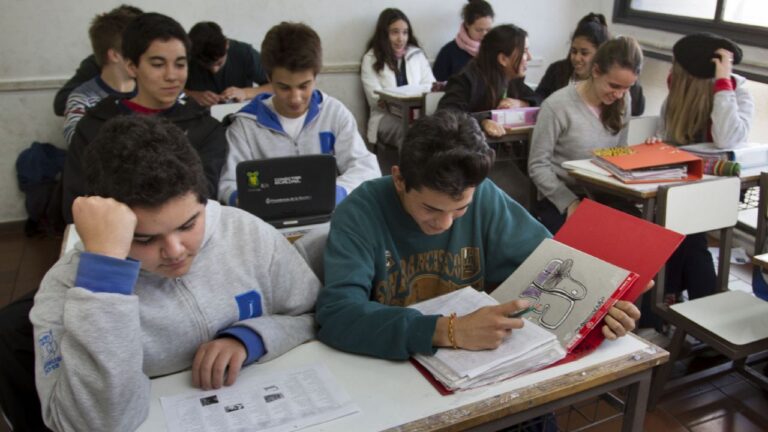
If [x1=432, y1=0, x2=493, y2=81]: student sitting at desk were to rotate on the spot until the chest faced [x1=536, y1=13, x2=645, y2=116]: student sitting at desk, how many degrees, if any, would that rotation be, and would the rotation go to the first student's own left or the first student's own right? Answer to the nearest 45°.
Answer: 0° — they already face them

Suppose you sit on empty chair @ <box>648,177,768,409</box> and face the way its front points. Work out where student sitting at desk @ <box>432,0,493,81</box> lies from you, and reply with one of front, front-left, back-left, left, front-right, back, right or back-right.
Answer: back

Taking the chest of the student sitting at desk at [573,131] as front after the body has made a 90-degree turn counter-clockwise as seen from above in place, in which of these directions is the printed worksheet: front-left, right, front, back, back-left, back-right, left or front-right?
back-right

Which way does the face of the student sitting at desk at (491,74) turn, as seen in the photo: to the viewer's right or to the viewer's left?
to the viewer's right

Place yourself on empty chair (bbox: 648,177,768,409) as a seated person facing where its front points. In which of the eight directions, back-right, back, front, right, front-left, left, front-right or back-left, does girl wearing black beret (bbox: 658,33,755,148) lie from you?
back-left

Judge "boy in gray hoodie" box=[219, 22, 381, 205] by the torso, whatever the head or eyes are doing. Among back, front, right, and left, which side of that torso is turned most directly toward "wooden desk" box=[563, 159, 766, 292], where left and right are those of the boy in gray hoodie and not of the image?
left

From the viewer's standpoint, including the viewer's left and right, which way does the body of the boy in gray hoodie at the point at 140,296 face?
facing the viewer and to the right of the viewer

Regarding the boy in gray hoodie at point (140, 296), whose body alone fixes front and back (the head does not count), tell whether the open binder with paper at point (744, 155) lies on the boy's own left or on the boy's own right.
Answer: on the boy's own left

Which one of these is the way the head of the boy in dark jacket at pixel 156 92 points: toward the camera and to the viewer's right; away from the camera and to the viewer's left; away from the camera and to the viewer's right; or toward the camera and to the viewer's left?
toward the camera and to the viewer's right

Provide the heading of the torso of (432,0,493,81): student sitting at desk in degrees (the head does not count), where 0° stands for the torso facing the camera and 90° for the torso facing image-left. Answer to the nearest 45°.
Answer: approximately 315°

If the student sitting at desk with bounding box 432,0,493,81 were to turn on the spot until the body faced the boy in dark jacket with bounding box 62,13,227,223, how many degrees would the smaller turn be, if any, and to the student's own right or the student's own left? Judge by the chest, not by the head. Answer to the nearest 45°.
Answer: approximately 45° to the student's own right

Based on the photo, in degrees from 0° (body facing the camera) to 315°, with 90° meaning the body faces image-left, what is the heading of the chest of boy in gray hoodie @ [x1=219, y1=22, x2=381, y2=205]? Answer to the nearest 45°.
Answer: approximately 0°

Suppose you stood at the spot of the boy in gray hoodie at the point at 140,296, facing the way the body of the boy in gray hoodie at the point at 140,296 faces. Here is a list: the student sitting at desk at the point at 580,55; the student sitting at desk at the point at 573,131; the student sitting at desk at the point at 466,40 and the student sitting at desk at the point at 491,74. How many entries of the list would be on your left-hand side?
4
